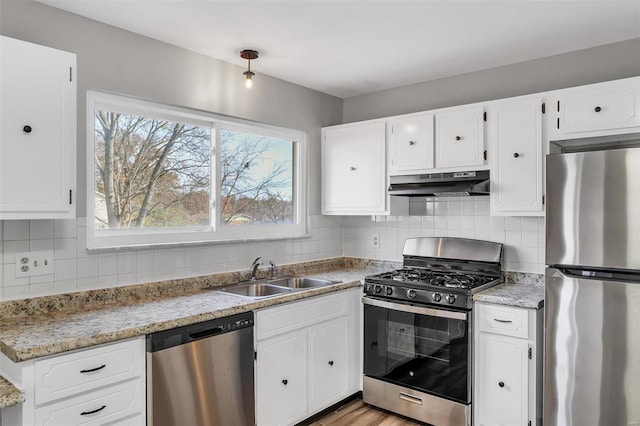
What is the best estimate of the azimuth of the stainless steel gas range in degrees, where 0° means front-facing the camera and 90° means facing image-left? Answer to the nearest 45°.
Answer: approximately 45°

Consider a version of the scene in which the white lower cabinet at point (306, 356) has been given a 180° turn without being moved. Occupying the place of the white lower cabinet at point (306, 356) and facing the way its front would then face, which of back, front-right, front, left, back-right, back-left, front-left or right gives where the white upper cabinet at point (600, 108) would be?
back-right

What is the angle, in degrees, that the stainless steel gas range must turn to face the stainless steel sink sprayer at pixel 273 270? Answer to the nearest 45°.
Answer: approximately 45° to its right

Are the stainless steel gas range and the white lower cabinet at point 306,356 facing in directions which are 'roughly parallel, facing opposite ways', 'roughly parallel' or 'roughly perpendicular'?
roughly perpendicular

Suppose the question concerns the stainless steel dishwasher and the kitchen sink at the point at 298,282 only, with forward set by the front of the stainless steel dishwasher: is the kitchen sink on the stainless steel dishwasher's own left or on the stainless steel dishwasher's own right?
on the stainless steel dishwasher's own left

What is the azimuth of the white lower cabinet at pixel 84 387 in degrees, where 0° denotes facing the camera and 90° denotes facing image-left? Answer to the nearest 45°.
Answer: approximately 315°

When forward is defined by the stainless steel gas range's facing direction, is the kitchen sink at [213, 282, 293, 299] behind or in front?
in front

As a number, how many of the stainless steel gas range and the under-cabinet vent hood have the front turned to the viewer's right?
0
